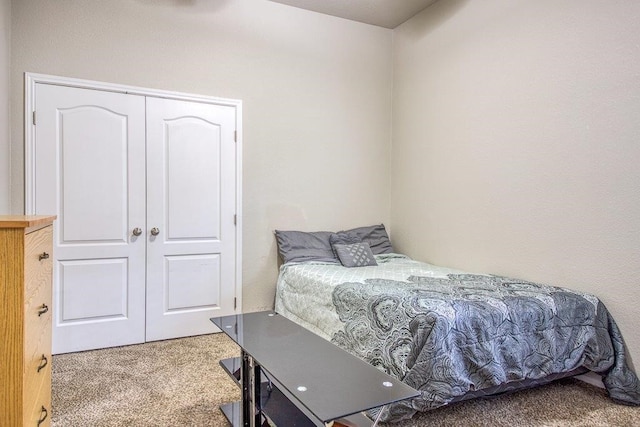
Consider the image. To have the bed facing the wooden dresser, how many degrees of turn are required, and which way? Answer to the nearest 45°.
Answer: approximately 90° to its right

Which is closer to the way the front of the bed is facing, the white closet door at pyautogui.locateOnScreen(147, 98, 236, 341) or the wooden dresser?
the wooden dresser

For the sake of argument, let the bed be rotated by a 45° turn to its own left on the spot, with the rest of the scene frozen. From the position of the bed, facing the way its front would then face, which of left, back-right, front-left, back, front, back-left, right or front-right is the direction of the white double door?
back

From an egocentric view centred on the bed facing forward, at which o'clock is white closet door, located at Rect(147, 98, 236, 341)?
The white closet door is roughly at 5 o'clock from the bed.

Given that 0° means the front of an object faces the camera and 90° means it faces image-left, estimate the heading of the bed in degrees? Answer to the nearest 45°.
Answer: approximately 315°

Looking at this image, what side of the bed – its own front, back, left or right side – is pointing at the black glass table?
right

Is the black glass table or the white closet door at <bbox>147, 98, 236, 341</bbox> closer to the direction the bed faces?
the black glass table
